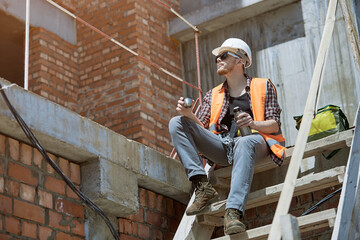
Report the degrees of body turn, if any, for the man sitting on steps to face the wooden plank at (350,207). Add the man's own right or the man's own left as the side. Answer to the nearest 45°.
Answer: approximately 90° to the man's own left

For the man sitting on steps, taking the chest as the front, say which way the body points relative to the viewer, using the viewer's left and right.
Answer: facing the viewer and to the left of the viewer

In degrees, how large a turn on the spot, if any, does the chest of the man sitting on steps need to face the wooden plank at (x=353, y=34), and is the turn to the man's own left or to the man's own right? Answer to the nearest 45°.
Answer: approximately 135° to the man's own left

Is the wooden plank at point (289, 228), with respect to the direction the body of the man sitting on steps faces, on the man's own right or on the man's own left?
on the man's own left

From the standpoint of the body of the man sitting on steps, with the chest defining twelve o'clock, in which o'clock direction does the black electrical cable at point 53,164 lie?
The black electrical cable is roughly at 1 o'clock from the man sitting on steps.

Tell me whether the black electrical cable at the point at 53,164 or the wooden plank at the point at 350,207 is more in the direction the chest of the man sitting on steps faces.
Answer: the black electrical cable
